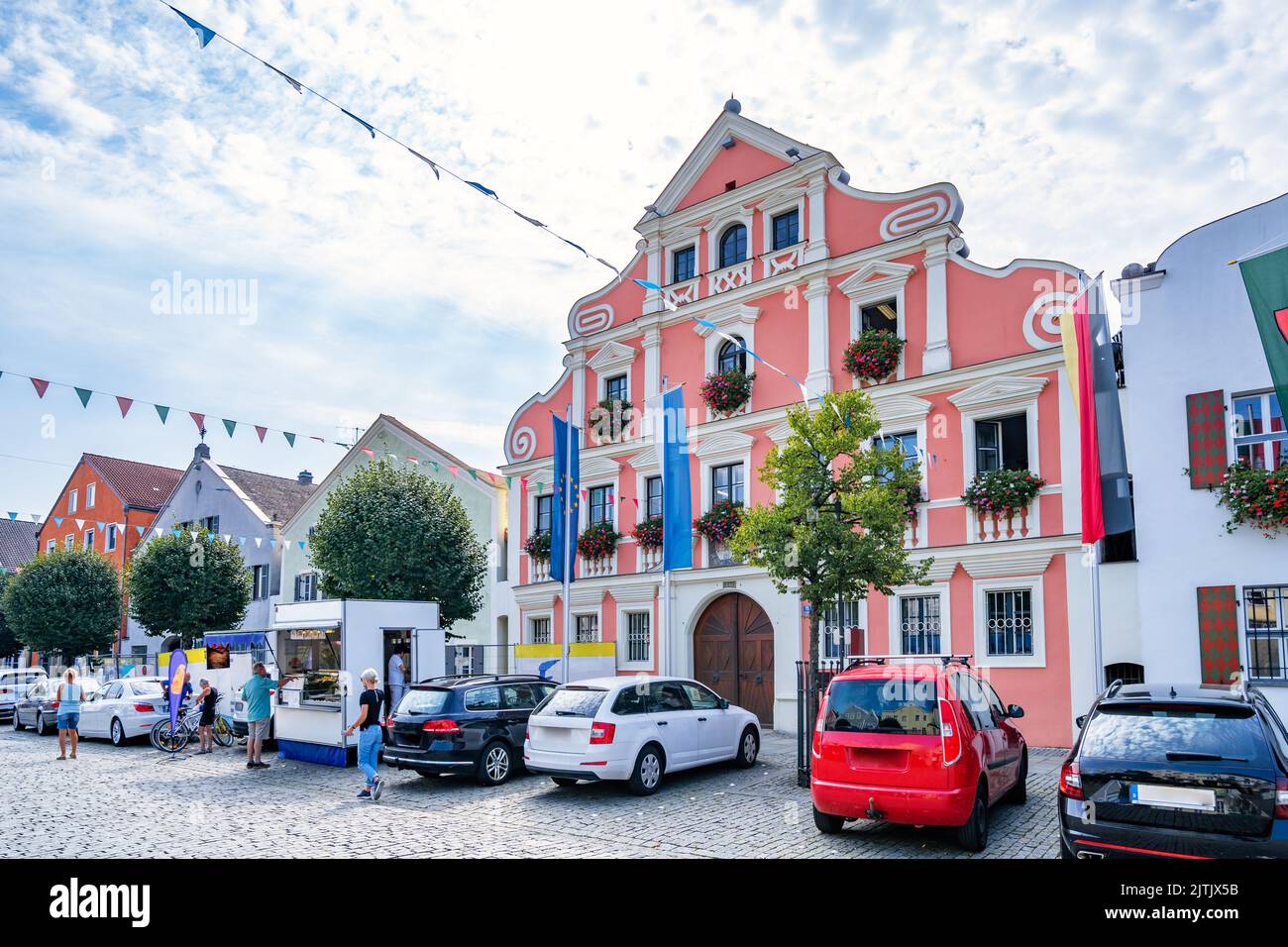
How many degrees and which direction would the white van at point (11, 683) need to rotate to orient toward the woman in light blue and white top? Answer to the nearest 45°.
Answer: approximately 135° to its left

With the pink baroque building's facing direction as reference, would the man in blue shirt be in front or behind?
in front

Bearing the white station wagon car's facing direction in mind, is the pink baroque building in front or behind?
in front

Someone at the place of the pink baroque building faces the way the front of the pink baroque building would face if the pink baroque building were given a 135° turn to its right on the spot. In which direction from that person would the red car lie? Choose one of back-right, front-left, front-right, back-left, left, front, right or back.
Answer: back

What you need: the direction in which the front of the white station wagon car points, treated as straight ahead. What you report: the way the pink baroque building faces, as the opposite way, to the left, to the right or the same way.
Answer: the opposite way

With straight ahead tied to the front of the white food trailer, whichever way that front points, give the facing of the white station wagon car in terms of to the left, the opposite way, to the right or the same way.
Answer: the opposite way

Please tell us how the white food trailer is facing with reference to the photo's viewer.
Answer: facing the viewer and to the left of the viewer

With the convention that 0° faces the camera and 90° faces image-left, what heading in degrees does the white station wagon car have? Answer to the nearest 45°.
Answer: approximately 225°

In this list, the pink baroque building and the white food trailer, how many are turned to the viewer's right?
0

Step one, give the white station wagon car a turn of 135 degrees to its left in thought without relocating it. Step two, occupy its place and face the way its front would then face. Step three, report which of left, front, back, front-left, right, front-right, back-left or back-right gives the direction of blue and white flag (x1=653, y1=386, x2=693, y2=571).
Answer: right

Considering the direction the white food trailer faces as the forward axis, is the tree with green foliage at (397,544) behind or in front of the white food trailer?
behind
